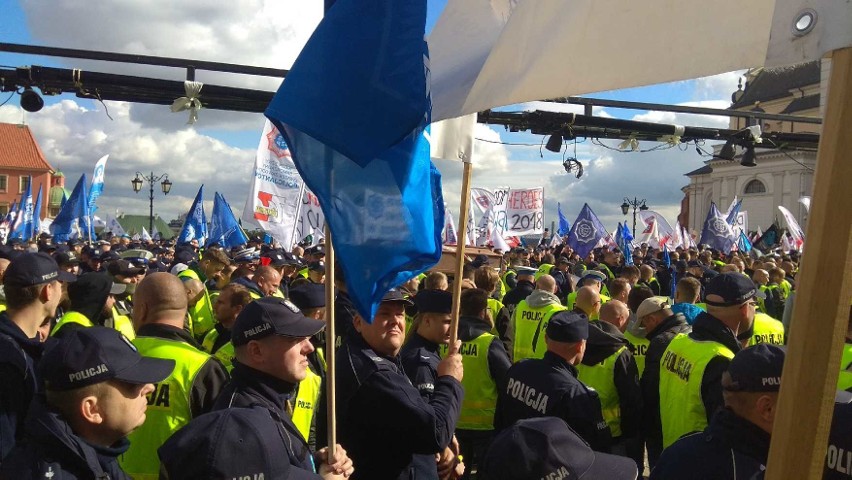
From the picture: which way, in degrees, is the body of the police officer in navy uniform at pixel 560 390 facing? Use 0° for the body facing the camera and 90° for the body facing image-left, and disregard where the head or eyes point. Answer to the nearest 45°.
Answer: approximately 225°

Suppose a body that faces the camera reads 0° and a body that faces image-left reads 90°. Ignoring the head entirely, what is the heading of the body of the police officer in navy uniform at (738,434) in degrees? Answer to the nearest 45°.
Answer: approximately 225°

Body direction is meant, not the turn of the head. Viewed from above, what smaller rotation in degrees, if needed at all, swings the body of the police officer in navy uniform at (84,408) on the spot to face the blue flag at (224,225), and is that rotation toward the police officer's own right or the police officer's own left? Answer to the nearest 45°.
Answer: approximately 90° to the police officer's own left

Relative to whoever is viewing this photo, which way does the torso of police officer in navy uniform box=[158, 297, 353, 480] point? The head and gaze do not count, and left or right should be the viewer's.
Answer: facing to the right of the viewer

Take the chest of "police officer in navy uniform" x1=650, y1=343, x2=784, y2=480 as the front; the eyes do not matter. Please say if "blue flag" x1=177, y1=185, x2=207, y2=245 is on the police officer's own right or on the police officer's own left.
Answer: on the police officer's own left

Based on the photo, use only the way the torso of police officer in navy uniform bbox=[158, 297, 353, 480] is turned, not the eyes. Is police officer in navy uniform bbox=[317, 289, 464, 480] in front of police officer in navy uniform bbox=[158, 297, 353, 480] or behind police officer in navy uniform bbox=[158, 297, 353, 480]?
in front

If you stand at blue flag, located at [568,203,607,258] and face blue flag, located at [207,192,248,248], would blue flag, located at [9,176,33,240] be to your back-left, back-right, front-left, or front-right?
front-right

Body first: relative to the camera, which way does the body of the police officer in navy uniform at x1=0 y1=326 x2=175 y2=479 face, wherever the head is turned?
to the viewer's right

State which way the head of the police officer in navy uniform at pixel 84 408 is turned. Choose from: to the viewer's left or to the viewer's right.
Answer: to the viewer's right
